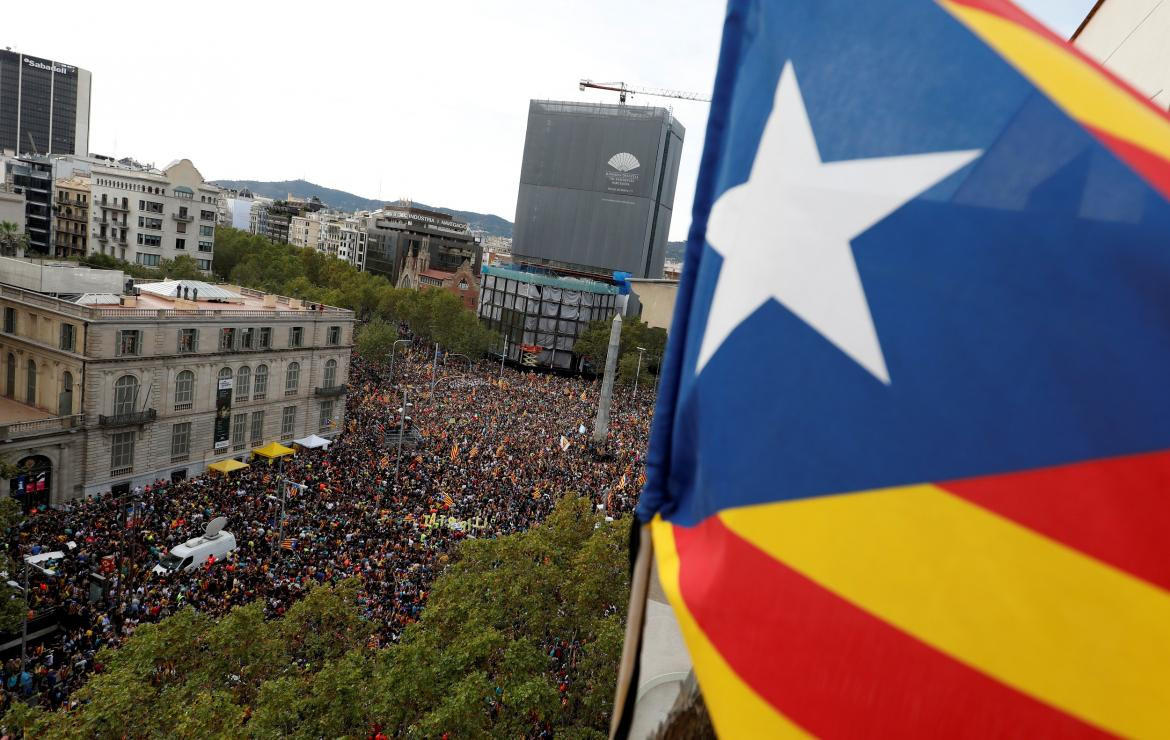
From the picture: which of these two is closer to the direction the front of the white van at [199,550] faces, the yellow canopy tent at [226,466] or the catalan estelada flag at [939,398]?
the catalan estelada flag

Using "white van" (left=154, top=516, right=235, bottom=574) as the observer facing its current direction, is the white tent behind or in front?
behind

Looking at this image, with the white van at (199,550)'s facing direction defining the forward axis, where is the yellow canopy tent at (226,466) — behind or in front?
behind

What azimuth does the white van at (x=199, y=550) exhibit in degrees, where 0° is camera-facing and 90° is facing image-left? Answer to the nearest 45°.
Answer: approximately 45°

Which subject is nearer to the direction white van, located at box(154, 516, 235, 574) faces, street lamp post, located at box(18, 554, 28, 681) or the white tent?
the street lamp post

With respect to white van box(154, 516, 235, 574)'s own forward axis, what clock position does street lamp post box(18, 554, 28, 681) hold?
The street lamp post is roughly at 12 o'clock from the white van.

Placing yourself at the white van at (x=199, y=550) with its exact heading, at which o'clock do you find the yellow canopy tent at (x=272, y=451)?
The yellow canopy tent is roughly at 5 o'clock from the white van.

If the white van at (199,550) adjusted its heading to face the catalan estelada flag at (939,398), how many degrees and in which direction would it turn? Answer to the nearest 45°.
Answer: approximately 45° to its left
